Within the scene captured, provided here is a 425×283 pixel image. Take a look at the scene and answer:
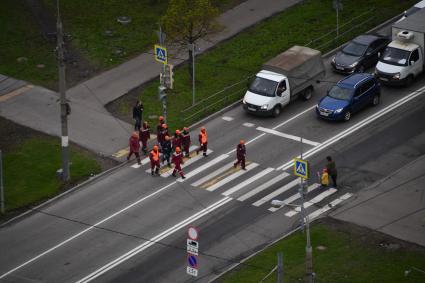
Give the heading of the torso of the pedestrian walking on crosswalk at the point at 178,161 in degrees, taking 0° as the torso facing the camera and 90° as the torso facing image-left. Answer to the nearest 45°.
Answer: approximately 315°

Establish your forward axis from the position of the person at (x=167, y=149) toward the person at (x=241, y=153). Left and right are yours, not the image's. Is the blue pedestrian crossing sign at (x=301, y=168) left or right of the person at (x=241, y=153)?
right

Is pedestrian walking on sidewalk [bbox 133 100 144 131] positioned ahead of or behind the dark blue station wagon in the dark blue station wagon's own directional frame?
ahead

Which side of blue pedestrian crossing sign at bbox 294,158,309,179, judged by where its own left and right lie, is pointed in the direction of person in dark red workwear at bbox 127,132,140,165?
right

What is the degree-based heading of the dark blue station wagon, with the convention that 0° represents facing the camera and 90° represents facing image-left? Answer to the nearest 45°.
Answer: approximately 45°

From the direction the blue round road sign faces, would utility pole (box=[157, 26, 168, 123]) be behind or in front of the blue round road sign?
behind

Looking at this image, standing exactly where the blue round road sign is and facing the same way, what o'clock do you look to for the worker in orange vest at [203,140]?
The worker in orange vest is roughly at 6 o'clock from the blue round road sign.

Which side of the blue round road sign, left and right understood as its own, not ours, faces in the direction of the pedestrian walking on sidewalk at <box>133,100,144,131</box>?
back

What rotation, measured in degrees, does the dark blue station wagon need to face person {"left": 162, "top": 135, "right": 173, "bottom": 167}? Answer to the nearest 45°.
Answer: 0° — it already faces them

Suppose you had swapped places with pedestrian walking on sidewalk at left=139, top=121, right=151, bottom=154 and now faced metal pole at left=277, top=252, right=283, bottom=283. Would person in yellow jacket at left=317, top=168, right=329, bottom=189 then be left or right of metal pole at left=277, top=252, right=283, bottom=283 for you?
left

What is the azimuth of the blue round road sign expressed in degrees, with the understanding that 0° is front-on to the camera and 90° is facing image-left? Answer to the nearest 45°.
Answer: approximately 0°
